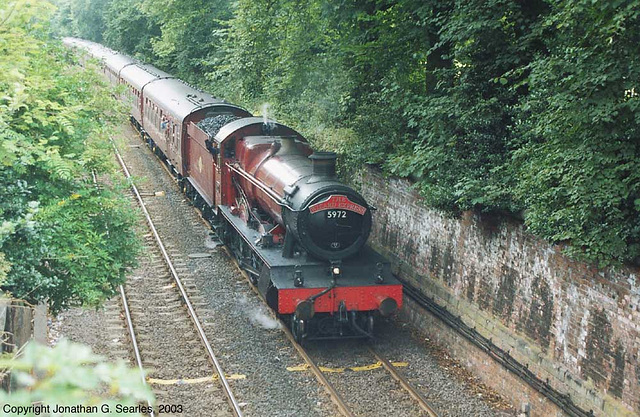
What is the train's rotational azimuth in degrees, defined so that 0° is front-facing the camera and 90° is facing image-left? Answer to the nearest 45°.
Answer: approximately 315°
